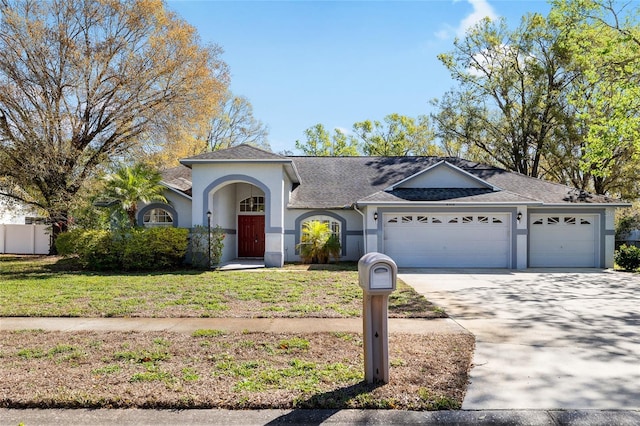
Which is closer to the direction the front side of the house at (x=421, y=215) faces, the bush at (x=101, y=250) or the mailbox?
the mailbox

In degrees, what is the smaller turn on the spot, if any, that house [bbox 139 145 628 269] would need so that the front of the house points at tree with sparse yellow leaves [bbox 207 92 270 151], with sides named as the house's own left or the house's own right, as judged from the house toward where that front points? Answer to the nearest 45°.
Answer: approximately 135° to the house's own right

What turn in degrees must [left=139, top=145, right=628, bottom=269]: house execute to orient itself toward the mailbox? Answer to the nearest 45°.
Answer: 0° — it already faces it

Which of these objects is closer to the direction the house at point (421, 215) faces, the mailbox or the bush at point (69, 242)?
the mailbox

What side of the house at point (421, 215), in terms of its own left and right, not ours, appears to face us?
front

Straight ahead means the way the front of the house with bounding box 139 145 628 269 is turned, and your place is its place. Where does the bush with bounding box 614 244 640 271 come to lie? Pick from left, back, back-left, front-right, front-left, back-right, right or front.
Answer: left

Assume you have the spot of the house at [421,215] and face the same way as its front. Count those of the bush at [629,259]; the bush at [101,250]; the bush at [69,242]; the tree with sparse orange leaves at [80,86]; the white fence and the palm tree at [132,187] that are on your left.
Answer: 1

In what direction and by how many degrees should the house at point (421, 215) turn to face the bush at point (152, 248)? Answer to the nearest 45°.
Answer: approximately 90° to its right

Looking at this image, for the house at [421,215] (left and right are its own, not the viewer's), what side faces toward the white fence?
right

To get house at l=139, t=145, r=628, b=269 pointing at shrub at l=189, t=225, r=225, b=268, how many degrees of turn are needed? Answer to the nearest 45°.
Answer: approximately 90° to its right

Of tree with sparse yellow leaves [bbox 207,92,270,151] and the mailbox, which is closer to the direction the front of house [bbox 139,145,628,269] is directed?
the mailbox

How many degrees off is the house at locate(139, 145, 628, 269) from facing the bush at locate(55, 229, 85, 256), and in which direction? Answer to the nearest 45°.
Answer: approximately 90° to its right

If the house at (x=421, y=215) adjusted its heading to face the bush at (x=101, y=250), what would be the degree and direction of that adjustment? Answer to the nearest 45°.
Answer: approximately 90° to its right

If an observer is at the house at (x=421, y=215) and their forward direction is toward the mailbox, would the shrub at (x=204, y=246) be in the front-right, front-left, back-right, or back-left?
front-right
